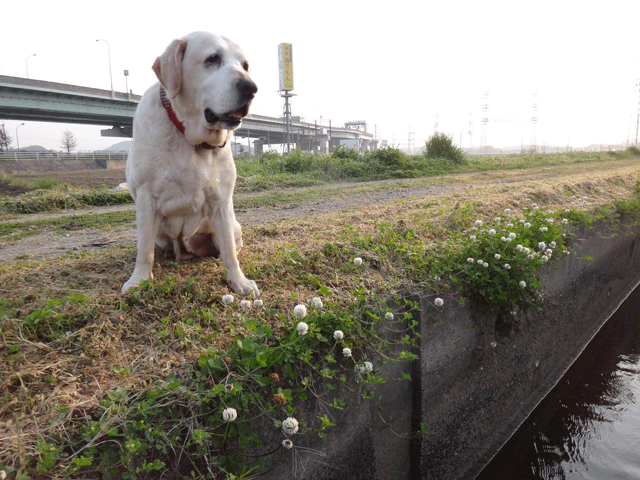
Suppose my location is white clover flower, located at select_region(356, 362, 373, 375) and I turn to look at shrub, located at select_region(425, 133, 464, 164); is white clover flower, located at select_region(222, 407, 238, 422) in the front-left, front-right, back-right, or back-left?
back-left

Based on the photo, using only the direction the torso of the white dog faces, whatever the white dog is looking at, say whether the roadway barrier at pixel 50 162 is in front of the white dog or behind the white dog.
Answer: behind

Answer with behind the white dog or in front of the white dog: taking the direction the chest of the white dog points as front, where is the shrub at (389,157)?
behind

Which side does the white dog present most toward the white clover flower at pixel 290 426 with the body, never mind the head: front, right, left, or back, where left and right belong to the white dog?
front

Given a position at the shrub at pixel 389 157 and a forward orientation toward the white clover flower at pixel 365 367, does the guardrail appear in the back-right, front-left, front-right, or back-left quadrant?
back-right

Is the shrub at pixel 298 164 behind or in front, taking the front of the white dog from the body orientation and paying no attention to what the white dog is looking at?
behind

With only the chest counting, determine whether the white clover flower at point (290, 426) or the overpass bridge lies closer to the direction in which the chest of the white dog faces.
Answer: the white clover flower

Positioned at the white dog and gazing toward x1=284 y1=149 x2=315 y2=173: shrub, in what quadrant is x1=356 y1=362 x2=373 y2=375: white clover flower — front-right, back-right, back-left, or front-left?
back-right

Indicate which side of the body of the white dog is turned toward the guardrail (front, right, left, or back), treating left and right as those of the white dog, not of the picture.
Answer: back

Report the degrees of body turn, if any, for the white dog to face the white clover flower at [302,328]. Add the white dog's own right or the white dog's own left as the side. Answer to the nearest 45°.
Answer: approximately 45° to the white dog's own left

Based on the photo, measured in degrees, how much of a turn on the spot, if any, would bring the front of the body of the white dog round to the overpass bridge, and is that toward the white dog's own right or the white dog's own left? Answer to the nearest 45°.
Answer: approximately 180°

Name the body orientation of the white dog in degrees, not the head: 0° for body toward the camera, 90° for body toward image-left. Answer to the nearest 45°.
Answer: approximately 0°

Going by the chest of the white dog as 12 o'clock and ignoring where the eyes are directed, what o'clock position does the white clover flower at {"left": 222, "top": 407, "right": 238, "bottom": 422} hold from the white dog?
The white clover flower is roughly at 12 o'clock from the white dog.
